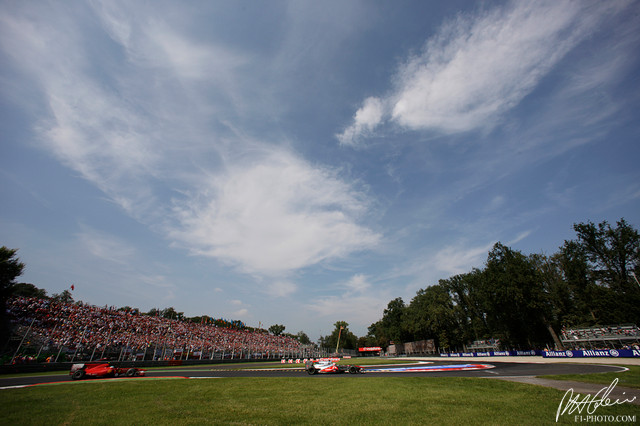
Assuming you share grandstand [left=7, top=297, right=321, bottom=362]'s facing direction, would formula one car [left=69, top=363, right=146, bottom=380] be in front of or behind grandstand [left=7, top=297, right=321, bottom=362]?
in front

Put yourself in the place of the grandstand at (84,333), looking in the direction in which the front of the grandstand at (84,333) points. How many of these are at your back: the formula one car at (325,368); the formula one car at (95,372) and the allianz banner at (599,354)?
0

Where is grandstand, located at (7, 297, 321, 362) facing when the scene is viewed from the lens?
facing the viewer and to the right of the viewer

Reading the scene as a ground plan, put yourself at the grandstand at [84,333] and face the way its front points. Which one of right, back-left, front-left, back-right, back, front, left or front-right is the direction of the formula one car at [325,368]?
front

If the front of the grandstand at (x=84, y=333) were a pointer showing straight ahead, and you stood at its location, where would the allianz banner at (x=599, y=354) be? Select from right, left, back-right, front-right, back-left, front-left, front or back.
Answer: front
